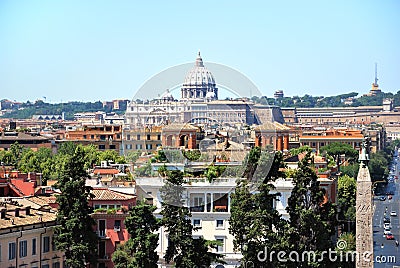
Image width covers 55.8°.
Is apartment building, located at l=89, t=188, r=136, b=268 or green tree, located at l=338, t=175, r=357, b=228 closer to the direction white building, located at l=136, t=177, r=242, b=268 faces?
the apartment building

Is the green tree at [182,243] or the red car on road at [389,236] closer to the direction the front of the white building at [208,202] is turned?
the green tree

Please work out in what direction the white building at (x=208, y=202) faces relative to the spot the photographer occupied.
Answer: facing the viewer

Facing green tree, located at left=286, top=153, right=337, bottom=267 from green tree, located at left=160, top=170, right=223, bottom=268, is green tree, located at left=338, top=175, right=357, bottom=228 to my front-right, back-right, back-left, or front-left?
front-left

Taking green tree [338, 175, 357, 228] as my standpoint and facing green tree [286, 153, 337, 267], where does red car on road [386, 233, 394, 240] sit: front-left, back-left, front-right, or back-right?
back-left

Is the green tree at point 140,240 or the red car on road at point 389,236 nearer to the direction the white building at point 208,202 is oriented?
the green tree
